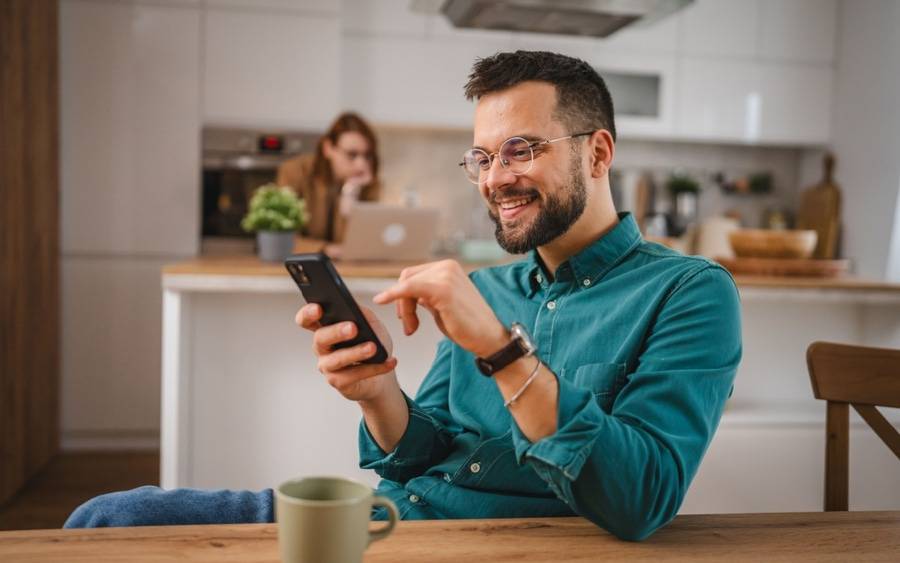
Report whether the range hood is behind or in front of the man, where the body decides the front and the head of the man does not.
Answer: behind

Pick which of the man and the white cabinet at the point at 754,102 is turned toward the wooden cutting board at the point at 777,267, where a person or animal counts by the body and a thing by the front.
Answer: the white cabinet

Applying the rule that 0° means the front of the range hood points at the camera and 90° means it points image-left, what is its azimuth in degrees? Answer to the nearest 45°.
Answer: approximately 0°

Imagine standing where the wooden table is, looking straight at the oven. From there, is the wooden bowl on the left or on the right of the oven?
right

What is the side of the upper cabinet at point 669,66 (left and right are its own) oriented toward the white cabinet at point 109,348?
right

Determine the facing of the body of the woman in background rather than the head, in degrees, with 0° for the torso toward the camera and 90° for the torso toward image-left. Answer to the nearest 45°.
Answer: approximately 315°

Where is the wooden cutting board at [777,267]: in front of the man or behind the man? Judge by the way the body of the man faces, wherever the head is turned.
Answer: behind

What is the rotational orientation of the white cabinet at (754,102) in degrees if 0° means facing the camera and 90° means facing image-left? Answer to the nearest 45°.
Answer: approximately 0°
